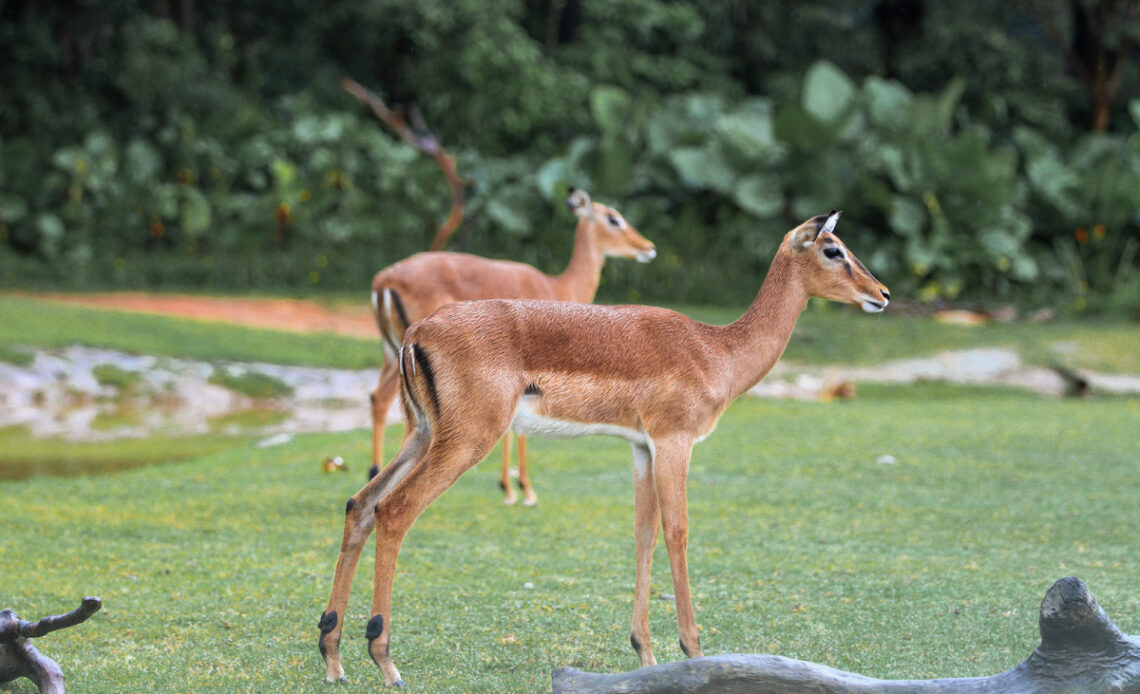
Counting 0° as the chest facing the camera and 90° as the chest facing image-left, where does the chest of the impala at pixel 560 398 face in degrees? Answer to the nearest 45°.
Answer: approximately 270°

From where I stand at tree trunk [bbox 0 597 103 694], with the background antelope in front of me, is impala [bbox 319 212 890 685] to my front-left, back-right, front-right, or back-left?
front-right

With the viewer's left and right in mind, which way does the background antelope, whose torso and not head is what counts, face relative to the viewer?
facing to the right of the viewer

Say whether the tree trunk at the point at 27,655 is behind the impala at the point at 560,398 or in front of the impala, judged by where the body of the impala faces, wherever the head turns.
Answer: behind

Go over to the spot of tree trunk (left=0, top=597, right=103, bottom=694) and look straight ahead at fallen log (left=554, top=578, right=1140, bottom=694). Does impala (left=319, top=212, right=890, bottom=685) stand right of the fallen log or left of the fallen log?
left

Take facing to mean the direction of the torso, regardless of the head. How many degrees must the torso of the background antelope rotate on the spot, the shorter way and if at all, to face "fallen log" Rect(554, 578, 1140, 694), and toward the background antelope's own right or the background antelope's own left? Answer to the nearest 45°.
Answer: approximately 90° to the background antelope's own right

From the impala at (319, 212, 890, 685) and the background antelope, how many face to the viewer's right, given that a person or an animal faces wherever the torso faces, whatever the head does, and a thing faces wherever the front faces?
2

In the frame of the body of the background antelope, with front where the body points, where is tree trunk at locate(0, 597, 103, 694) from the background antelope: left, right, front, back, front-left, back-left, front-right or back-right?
right

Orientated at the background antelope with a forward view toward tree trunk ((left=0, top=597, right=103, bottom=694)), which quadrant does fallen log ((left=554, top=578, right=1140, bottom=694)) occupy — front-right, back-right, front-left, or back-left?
front-left

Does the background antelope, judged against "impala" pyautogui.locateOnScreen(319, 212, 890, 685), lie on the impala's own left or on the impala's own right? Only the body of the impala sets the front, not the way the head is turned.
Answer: on the impala's own left

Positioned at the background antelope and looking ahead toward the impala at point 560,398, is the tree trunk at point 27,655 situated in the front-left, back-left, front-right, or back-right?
front-right

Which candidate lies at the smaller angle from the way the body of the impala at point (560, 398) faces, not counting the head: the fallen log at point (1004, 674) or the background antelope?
the fallen log

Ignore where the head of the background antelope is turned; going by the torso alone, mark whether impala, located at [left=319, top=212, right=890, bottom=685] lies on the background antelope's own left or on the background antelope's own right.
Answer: on the background antelope's own right
